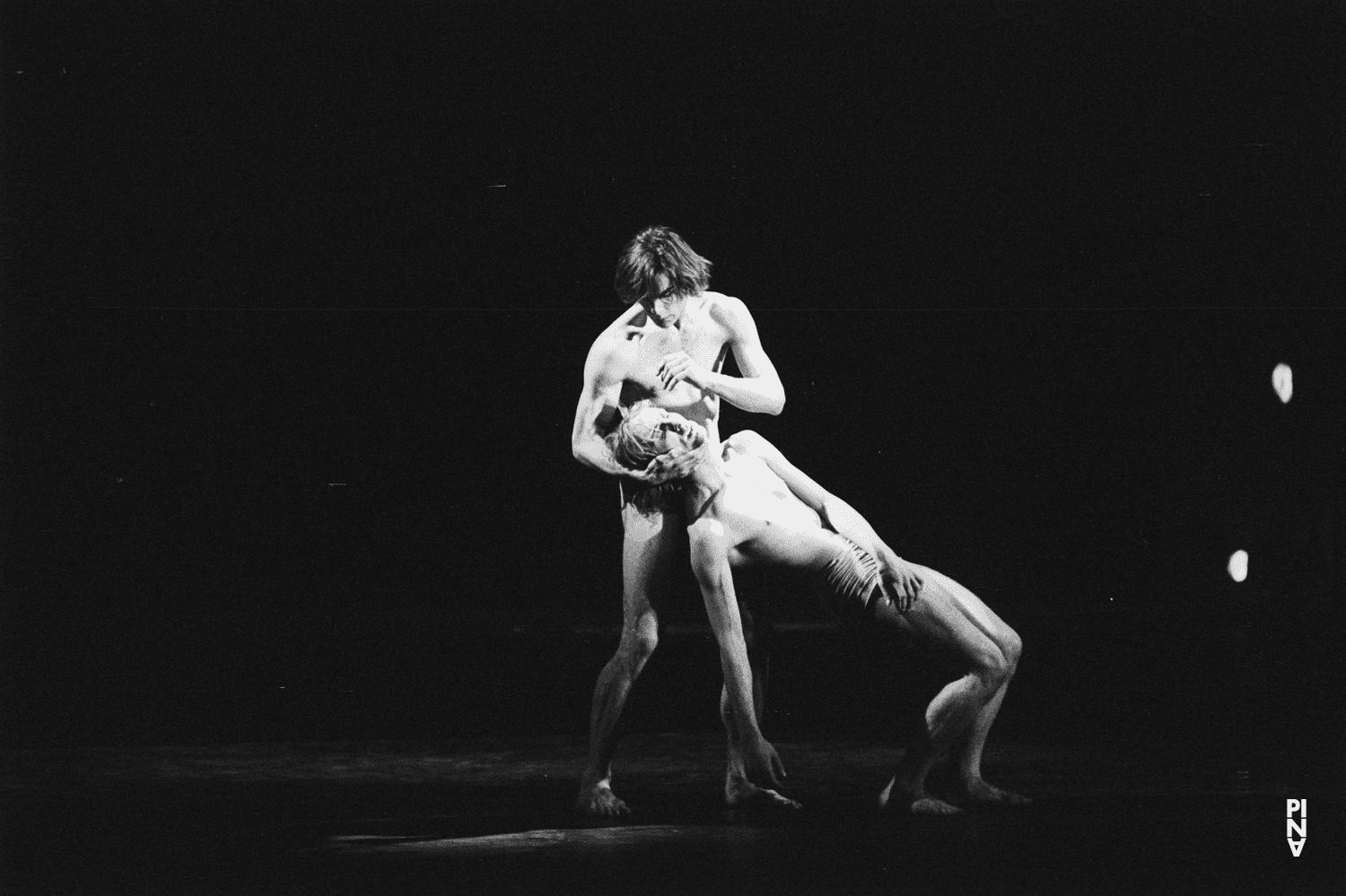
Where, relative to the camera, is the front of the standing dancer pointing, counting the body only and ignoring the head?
toward the camera
